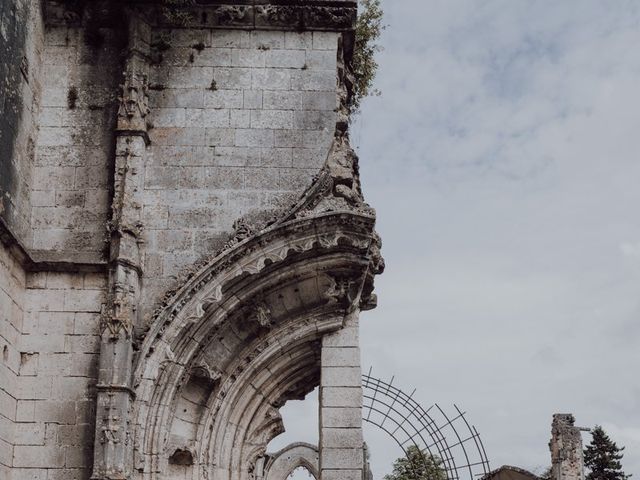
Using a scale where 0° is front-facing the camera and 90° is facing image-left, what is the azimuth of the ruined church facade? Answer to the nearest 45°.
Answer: approximately 0°

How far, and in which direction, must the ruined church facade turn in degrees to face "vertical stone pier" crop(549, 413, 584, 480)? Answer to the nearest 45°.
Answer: approximately 135° to its left

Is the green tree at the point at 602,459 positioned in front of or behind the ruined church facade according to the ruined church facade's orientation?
behind
